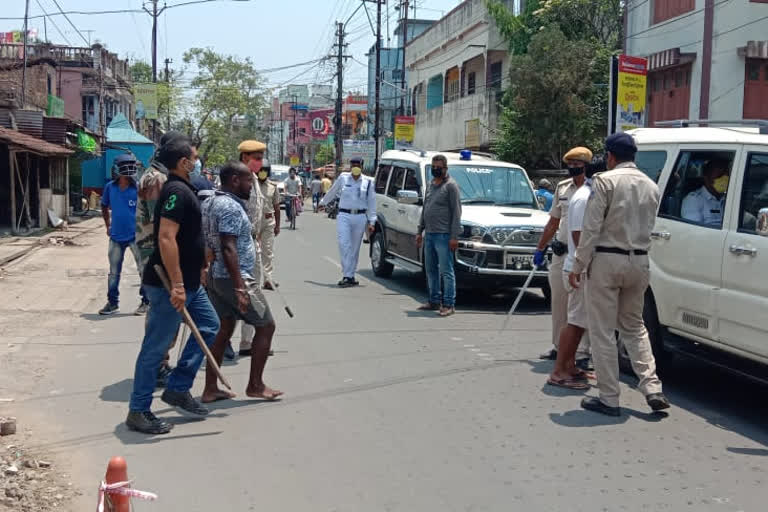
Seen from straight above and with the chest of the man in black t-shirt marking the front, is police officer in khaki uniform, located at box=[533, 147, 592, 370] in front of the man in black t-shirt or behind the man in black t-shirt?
in front

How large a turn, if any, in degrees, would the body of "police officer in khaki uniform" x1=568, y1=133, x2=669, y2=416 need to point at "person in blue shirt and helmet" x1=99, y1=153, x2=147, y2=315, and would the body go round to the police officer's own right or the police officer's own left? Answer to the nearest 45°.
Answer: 0° — they already face them

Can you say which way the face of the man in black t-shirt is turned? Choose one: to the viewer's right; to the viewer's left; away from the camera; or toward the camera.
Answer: to the viewer's right

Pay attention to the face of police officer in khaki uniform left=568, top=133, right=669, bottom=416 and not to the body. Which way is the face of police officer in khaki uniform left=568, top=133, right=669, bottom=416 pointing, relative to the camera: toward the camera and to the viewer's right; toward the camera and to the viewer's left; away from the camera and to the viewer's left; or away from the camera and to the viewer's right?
away from the camera and to the viewer's left

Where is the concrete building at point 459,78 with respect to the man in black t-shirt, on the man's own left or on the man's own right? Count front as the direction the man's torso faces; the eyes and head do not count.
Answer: on the man's own left

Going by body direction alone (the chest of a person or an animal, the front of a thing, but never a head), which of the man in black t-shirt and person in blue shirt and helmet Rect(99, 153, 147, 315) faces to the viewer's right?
the man in black t-shirt

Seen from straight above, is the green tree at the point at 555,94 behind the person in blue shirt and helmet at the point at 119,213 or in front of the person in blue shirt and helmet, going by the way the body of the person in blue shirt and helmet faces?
behind

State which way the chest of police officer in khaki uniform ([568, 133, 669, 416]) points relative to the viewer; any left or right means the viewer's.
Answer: facing away from the viewer and to the left of the viewer

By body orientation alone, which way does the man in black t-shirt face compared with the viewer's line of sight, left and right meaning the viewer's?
facing to the right of the viewer

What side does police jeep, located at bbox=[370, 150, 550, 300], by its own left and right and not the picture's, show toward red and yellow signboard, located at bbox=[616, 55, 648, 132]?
left

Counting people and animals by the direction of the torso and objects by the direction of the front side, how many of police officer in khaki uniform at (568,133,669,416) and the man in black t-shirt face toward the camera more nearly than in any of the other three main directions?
0

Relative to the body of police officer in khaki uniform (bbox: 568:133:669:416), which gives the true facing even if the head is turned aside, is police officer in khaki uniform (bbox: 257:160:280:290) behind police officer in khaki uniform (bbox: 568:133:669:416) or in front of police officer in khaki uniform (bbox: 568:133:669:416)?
in front

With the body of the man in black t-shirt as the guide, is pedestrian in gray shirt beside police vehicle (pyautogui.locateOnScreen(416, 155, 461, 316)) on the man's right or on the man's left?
on the man's left
